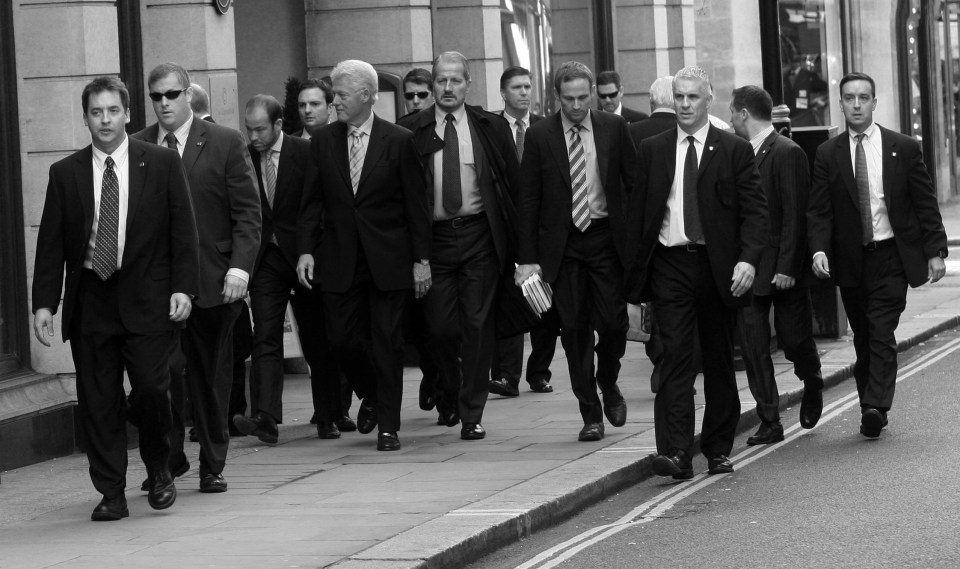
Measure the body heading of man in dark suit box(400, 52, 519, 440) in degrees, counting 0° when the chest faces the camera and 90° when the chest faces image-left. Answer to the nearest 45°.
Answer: approximately 0°

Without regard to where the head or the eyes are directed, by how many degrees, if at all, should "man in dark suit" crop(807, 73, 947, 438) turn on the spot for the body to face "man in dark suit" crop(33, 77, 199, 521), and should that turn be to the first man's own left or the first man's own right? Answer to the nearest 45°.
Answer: approximately 45° to the first man's own right

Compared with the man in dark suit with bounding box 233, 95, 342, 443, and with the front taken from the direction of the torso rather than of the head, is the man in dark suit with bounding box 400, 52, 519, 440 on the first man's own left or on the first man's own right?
on the first man's own left

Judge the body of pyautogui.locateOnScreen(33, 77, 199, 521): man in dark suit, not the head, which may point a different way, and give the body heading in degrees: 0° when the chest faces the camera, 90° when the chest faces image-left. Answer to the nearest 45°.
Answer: approximately 0°

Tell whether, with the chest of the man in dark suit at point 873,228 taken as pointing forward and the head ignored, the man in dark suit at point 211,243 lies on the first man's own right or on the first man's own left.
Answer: on the first man's own right

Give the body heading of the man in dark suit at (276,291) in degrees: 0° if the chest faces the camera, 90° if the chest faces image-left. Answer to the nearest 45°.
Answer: approximately 45°
